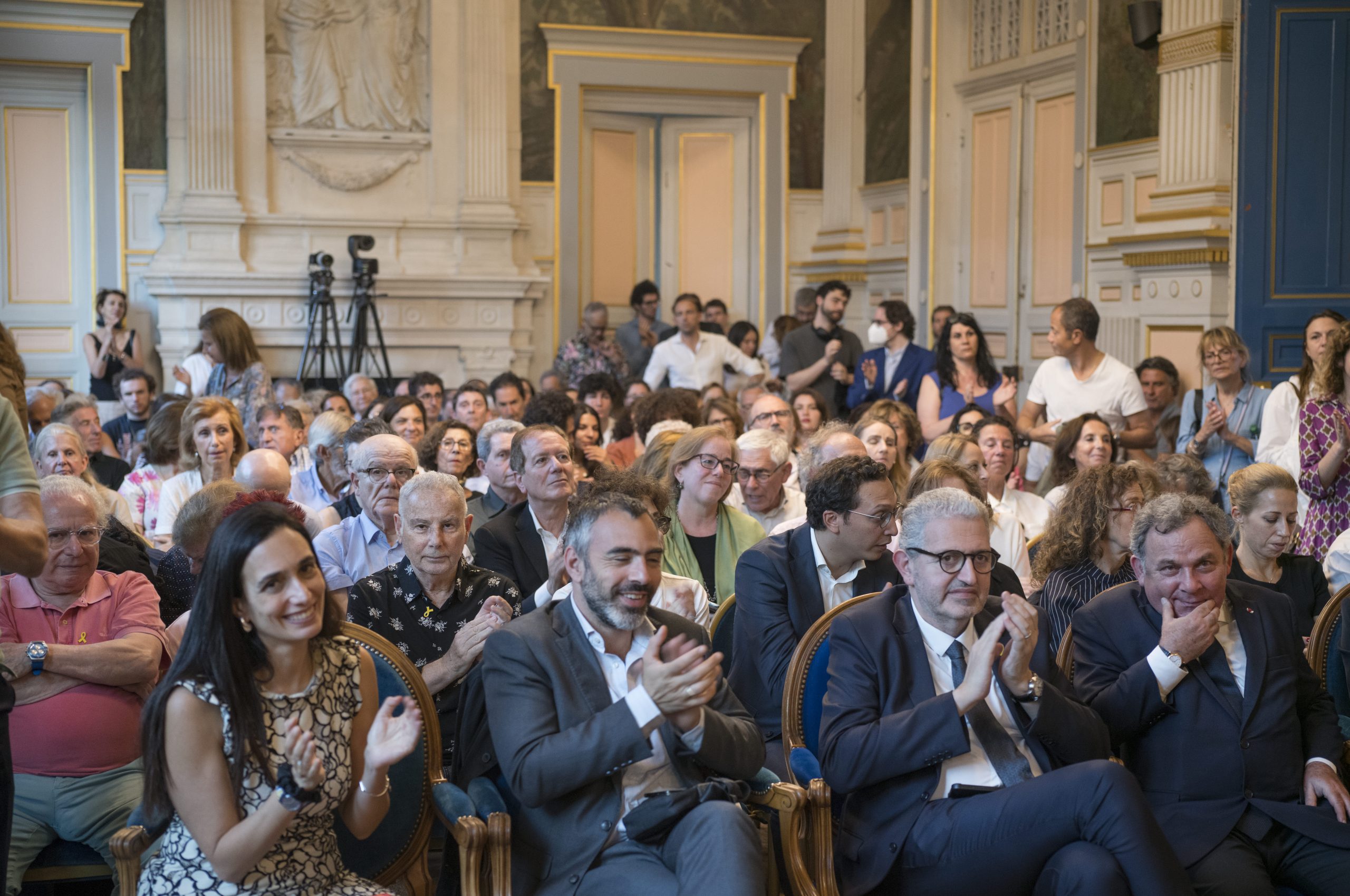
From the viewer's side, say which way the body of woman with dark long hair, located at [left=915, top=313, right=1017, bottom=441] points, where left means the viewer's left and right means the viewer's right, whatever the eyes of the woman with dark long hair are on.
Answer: facing the viewer and to the right of the viewer

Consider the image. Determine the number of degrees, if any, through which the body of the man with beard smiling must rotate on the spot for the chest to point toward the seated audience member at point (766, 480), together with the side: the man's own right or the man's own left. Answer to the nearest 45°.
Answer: approximately 135° to the man's own left

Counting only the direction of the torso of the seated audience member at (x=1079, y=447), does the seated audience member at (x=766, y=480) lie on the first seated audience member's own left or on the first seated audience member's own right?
on the first seated audience member's own right

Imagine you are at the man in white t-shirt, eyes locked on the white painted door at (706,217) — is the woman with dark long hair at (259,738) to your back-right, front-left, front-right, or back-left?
back-left

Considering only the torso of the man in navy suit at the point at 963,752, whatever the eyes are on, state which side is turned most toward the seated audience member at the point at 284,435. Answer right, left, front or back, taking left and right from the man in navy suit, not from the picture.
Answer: back

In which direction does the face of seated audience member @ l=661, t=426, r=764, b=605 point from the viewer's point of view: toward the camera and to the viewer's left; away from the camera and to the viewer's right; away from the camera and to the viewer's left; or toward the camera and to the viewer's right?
toward the camera and to the viewer's right

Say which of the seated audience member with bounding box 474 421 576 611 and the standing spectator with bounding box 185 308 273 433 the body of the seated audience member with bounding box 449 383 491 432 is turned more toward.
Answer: the seated audience member

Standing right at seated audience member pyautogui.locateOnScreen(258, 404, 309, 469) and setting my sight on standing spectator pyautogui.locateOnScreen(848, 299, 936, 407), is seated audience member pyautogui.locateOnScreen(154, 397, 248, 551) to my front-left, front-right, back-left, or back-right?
back-right

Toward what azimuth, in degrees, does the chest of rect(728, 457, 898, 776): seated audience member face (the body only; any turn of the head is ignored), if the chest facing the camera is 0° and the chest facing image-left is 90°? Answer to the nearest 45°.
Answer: approximately 315°
